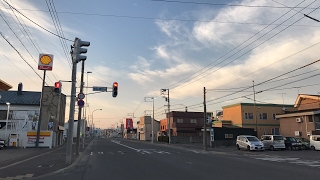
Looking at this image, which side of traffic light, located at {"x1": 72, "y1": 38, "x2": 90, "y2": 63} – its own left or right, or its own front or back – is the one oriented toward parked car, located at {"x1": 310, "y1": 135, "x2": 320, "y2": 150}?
front

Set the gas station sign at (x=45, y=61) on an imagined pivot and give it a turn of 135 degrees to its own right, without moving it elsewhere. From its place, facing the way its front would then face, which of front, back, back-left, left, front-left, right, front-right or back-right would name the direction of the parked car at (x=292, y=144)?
back-right

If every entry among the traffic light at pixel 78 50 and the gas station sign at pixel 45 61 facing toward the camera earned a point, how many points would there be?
1

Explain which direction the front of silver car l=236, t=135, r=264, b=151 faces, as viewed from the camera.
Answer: facing the viewer and to the right of the viewer

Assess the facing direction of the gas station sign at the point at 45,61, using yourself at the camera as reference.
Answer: facing the viewer

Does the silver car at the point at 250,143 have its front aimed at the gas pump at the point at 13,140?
no

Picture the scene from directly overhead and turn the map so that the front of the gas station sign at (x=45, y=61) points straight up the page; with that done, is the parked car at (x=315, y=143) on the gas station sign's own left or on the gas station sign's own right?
on the gas station sign's own left
